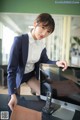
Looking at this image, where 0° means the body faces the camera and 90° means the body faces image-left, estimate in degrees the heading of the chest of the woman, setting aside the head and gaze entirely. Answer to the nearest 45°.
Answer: approximately 315°
